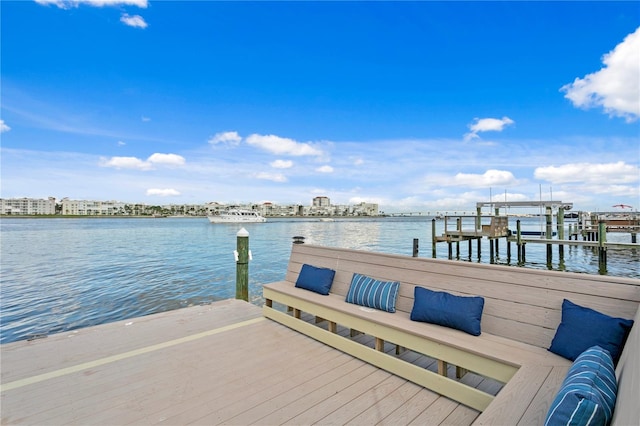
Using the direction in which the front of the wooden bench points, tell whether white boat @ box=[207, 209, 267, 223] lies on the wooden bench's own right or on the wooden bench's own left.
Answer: on the wooden bench's own right

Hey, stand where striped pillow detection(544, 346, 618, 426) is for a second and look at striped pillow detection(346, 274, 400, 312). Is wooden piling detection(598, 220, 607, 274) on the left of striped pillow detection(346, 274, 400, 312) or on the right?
right

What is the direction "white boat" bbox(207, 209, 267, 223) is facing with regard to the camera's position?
facing to the left of the viewer

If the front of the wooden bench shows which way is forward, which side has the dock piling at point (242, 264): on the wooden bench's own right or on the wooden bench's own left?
on the wooden bench's own right

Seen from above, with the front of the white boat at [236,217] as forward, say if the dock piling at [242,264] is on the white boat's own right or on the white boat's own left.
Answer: on the white boat's own left

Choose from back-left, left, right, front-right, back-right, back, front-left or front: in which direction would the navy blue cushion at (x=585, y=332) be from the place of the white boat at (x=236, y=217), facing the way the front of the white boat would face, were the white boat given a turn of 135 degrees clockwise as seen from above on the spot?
back-right

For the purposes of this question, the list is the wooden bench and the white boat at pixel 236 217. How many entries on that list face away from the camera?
0

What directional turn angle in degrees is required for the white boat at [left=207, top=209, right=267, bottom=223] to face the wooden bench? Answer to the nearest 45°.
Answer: approximately 90° to its left

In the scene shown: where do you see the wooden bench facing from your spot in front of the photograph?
facing the viewer and to the left of the viewer

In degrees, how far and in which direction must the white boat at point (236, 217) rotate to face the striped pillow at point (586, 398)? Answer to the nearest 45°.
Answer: approximately 90° to its left
